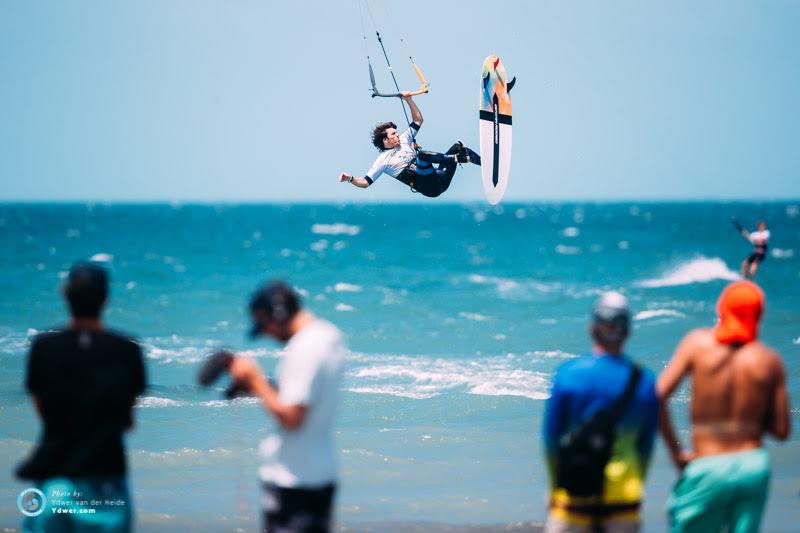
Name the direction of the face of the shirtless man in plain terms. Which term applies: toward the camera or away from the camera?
away from the camera

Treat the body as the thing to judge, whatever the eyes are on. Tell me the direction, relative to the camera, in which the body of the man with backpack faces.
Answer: away from the camera

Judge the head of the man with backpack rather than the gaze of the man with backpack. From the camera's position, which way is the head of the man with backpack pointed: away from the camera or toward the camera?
away from the camera

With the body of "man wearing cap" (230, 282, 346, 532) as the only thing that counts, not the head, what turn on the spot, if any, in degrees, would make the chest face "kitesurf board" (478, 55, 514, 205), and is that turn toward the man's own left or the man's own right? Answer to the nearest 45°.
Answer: approximately 90° to the man's own right

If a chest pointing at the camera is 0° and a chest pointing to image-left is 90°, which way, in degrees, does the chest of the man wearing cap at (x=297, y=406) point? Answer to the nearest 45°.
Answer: approximately 90°

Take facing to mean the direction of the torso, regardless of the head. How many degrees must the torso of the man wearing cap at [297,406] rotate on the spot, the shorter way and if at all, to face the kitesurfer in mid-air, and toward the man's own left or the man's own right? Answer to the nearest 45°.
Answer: approximately 90° to the man's own right

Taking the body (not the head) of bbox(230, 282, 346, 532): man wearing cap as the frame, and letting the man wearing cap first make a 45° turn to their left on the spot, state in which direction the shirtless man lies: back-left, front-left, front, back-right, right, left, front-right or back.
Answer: back-left
